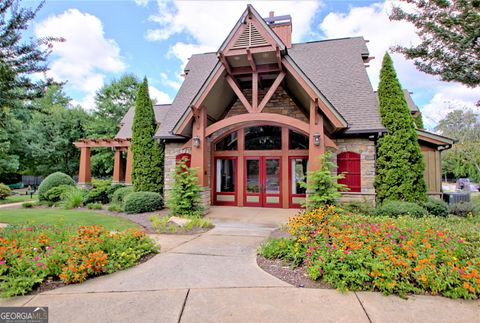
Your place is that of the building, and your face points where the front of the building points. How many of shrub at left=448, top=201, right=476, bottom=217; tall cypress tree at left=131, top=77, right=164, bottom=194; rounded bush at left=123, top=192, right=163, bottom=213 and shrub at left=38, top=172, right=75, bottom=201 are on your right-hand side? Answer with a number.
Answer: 3

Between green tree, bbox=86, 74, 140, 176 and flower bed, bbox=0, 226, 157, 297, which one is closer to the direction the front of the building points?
the flower bed

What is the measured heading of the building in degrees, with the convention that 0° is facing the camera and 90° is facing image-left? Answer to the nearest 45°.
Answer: approximately 0°

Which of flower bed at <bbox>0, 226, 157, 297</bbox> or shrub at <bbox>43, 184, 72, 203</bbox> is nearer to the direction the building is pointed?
the flower bed

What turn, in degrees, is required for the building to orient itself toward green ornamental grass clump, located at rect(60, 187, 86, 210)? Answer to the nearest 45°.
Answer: approximately 90° to its right

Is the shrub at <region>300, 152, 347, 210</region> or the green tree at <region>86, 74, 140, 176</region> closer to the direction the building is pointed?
the shrub

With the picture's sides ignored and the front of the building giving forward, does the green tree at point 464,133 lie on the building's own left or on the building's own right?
on the building's own left

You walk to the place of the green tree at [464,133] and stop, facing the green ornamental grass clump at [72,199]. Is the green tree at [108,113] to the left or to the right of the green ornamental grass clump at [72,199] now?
right

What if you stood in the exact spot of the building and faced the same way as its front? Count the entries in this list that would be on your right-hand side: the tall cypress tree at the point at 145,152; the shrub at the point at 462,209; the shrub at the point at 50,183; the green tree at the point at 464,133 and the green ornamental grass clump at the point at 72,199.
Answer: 3

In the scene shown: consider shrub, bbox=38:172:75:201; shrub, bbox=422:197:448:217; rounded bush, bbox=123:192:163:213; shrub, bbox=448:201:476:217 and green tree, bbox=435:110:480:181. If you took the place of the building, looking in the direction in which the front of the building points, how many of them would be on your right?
2

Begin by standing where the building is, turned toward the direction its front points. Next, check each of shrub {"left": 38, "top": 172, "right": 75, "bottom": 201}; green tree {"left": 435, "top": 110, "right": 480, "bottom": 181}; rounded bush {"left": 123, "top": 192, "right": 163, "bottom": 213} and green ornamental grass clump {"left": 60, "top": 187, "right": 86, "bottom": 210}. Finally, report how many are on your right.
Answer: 3

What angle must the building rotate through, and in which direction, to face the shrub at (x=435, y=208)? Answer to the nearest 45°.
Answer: approximately 90° to its left

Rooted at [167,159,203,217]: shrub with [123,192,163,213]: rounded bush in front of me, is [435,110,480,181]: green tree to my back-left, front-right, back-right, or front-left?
back-right

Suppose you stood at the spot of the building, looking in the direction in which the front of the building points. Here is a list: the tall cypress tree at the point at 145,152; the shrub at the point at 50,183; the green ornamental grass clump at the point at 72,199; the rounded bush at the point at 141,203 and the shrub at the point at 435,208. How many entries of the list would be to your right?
4

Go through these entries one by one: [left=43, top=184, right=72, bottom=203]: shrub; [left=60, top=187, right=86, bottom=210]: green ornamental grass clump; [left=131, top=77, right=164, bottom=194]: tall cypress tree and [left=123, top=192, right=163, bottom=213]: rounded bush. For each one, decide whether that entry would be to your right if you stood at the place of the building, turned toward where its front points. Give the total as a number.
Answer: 4
